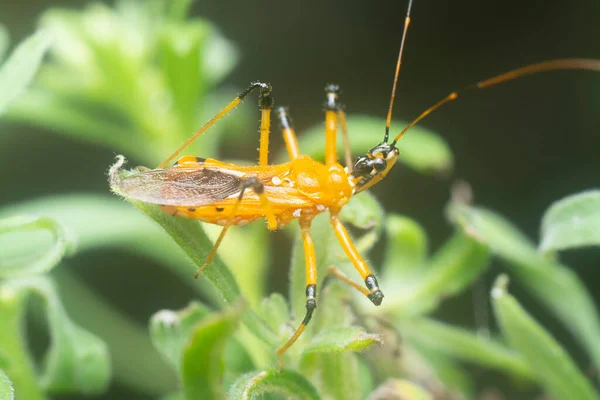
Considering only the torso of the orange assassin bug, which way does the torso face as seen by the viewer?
to the viewer's right
